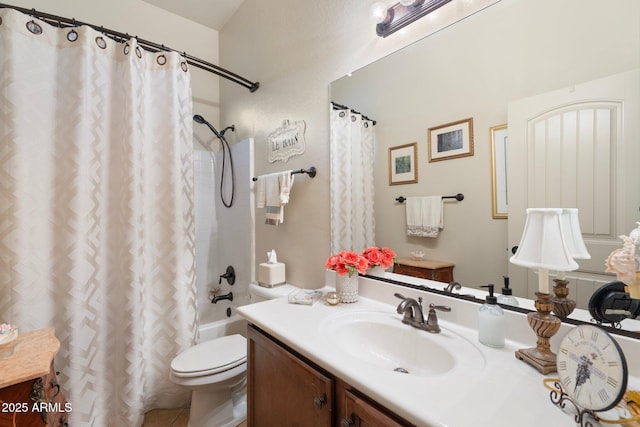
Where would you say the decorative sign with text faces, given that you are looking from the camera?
facing the viewer and to the left of the viewer

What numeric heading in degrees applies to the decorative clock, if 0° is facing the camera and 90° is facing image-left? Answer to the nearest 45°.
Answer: approximately 45°

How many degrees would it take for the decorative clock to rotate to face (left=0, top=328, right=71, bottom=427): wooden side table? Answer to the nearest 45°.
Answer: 0° — it already faces it

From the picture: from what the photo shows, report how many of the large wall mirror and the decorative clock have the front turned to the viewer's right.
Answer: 0

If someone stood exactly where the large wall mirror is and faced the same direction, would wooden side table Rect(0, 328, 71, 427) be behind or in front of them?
in front

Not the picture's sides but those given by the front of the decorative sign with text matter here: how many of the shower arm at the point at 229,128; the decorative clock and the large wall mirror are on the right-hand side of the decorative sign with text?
1

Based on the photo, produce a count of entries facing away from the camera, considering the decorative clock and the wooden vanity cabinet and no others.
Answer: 0
